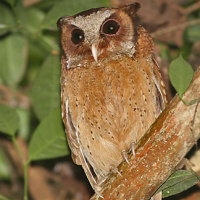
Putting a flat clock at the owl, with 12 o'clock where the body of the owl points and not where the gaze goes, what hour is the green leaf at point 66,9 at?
The green leaf is roughly at 5 o'clock from the owl.

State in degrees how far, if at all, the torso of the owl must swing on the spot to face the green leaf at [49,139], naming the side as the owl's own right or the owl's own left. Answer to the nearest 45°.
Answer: approximately 135° to the owl's own right

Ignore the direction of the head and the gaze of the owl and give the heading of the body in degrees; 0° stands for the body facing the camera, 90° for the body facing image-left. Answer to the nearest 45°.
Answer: approximately 0°

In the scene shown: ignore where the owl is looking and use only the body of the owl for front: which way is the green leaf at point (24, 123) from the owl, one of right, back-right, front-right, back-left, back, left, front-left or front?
back-right

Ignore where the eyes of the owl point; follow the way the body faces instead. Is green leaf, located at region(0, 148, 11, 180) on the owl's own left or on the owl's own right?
on the owl's own right

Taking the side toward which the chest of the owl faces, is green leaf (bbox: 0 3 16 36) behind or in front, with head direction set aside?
behind

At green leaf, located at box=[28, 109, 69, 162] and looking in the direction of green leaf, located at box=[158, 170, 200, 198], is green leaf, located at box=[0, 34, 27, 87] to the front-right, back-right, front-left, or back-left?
back-left

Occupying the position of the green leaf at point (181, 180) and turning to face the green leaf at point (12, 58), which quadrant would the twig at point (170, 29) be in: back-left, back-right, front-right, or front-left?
front-right

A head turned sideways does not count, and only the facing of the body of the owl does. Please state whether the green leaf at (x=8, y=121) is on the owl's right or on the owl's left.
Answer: on the owl's right
